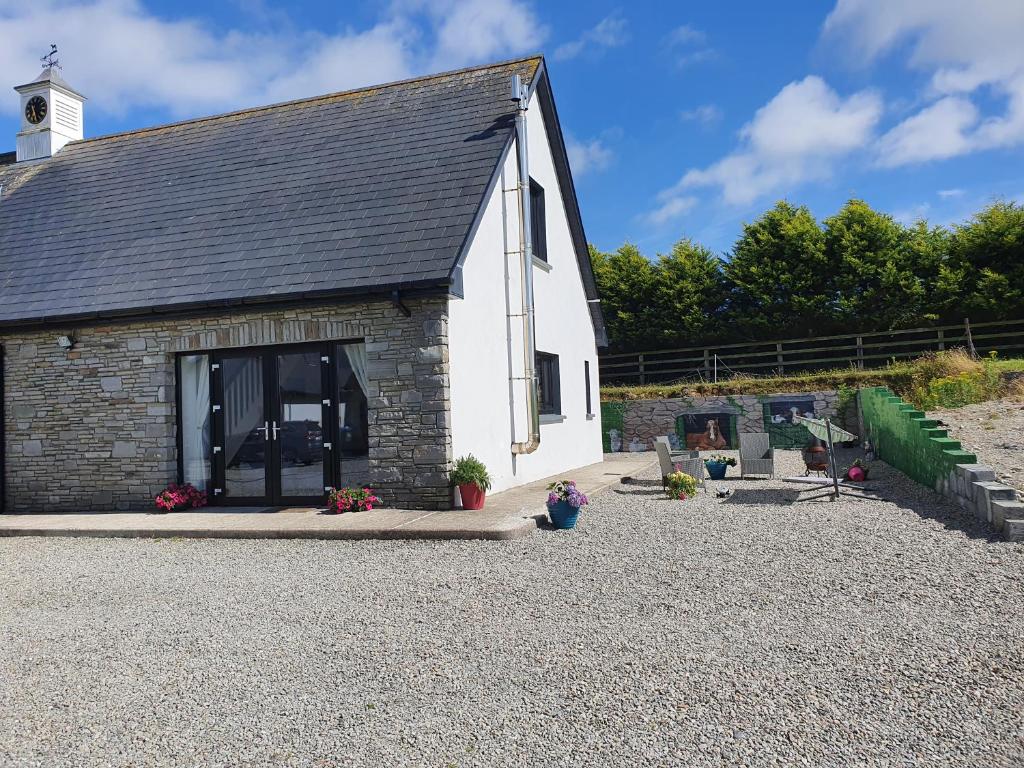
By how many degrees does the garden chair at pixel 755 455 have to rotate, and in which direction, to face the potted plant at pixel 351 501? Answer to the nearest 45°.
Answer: approximately 45° to its right

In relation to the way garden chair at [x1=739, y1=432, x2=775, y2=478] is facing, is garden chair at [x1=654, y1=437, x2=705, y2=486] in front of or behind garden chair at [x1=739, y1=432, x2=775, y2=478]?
in front

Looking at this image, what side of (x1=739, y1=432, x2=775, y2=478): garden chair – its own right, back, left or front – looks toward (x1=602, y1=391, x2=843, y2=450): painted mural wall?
back

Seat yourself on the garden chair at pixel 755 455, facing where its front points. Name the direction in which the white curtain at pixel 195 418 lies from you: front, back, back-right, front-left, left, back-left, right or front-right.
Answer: front-right

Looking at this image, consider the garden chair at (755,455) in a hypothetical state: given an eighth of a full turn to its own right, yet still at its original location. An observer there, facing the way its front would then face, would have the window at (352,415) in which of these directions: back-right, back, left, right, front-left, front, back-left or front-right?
front

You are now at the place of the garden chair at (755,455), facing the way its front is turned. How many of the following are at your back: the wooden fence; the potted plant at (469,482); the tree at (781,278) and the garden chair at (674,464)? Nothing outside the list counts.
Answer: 2

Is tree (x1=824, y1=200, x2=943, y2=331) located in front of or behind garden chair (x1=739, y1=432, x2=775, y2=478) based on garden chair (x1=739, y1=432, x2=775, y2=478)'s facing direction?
behind

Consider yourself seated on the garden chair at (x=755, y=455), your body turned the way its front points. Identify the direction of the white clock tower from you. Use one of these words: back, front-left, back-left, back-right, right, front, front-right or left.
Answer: right

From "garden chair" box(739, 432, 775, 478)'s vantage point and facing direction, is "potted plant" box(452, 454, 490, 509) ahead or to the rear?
ahead

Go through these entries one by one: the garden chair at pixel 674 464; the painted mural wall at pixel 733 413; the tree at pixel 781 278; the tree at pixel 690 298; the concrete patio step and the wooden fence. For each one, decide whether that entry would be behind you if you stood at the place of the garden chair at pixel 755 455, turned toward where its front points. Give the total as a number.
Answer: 4

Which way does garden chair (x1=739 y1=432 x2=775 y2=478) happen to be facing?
toward the camera

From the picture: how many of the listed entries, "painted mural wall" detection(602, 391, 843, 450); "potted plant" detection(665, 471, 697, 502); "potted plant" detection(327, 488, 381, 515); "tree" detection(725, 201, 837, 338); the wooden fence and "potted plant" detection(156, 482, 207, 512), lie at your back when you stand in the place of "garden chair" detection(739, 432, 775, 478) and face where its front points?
3

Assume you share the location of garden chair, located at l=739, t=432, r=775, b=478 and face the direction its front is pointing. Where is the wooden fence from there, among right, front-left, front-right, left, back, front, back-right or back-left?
back

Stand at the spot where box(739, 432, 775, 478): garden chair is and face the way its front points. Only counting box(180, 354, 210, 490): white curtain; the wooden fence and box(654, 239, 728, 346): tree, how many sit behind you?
2
